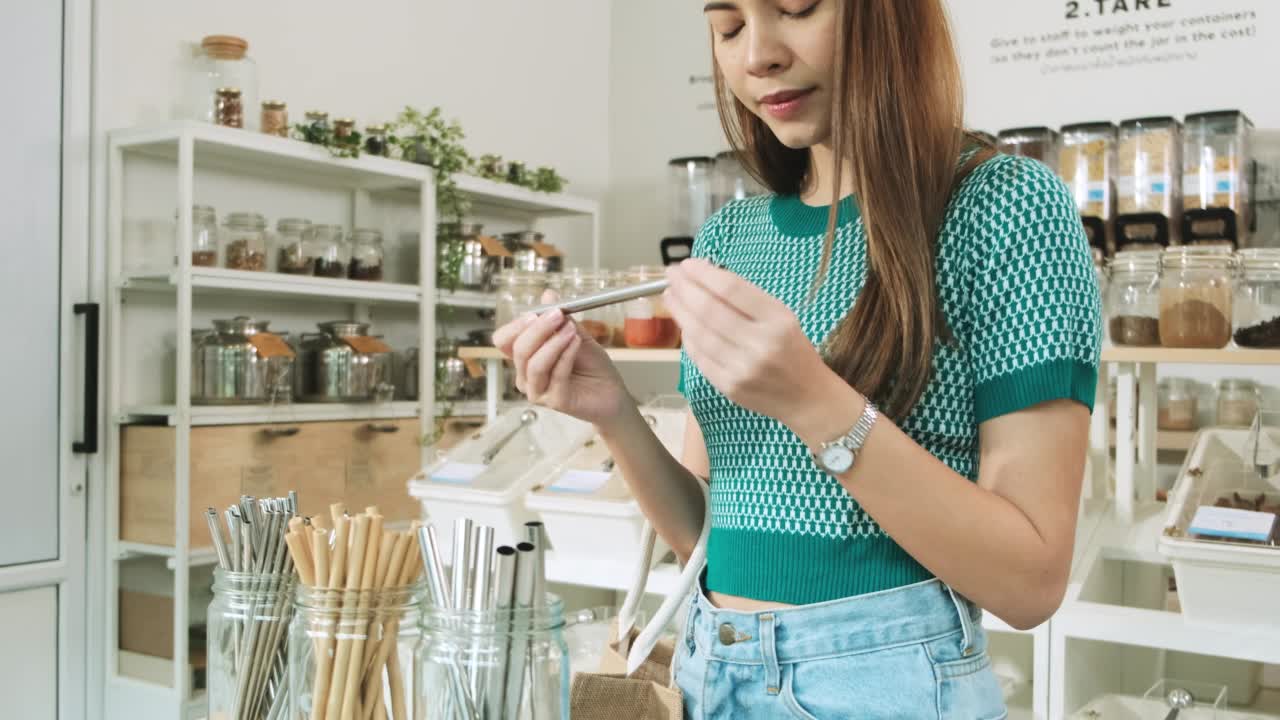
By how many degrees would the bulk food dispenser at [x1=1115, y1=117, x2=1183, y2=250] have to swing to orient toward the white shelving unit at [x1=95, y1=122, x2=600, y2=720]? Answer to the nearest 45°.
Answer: approximately 90° to its right

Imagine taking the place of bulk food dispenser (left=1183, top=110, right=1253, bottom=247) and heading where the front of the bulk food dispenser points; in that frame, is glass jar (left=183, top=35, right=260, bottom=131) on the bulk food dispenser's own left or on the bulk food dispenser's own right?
on the bulk food dispenser's own right

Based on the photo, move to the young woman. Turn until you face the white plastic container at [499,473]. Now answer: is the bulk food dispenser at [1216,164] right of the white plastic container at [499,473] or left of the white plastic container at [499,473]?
right

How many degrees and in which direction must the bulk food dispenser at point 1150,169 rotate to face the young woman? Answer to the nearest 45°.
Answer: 0° — it already faces them

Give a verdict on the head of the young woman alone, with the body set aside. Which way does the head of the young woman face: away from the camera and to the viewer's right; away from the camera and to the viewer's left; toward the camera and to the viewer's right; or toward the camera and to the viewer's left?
toward the camera and to the viewer's left

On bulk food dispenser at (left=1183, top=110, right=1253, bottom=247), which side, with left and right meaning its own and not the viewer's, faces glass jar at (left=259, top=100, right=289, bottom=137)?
right

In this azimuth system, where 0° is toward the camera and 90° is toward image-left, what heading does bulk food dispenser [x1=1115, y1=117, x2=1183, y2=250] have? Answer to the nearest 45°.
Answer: approximately 0°
